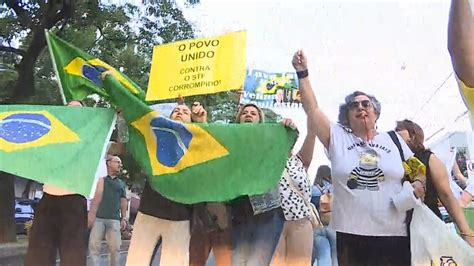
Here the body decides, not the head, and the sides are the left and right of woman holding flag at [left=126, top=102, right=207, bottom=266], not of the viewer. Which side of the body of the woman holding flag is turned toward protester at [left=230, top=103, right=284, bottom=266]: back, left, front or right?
left

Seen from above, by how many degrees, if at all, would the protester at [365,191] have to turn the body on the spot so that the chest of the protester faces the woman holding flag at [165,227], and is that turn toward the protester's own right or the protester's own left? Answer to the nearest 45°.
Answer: approximately 90° to the protester's own right
